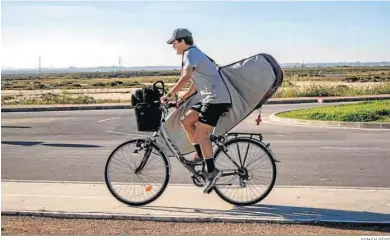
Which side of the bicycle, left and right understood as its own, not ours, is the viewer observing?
left

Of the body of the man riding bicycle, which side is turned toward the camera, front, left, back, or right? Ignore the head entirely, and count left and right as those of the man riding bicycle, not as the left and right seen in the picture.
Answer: left

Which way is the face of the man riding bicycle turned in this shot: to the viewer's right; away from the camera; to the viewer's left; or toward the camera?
to the viewer's left
